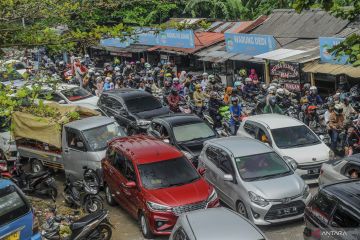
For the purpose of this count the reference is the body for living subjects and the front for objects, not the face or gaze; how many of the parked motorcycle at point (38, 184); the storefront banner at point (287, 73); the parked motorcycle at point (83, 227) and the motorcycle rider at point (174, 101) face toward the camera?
2

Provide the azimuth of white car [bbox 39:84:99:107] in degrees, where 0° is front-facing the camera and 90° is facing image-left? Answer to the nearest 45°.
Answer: approximately 315°

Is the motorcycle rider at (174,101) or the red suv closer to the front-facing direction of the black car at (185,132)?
the red suv

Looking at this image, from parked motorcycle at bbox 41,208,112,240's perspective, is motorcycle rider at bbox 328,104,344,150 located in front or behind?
behind

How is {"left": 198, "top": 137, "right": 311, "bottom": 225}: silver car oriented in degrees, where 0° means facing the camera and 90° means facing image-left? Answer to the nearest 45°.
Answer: approximately 315°

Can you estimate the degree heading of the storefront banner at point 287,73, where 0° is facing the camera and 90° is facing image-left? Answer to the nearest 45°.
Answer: approximately 0°

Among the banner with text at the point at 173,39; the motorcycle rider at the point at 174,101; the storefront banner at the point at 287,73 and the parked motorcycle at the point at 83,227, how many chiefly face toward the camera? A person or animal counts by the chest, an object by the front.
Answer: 3

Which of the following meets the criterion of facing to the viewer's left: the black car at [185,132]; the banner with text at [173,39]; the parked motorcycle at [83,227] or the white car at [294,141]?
the parked motorcycle
